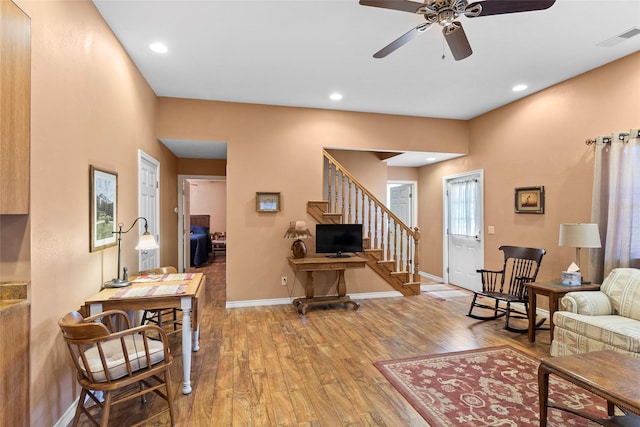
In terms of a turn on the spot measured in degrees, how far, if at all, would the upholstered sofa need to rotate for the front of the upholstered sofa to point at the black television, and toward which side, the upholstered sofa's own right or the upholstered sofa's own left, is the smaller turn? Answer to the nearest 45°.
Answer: approximately 45° to the upholstered sofa's own right

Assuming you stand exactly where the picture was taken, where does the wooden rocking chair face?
facing the viewer and to the left of the viewer

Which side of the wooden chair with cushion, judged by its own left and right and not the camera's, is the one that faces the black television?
front

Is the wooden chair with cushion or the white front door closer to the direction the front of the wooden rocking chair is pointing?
the wooden chair with cushion

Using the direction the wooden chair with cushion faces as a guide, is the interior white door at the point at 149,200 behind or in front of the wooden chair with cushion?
in front

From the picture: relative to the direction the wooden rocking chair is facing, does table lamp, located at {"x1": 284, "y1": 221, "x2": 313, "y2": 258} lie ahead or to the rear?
ahead

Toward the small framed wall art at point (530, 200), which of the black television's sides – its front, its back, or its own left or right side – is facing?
left

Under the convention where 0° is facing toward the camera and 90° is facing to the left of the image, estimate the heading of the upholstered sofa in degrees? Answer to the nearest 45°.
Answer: approximately 45°

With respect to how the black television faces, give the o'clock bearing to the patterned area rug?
The patterned area rug is roughly at 11 o'clock from the black television.

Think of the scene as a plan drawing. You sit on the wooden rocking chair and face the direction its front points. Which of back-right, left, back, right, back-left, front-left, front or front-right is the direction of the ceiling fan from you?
front-left

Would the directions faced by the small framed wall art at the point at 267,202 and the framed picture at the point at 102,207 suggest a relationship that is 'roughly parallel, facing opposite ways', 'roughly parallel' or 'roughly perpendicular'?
roughly perpendicular
